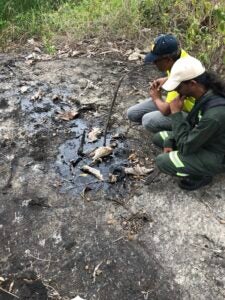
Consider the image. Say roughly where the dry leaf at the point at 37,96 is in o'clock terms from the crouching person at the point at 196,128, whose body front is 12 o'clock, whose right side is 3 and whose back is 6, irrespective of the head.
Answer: The dry leaf is roughly at 1 o'clock from the crouching person.

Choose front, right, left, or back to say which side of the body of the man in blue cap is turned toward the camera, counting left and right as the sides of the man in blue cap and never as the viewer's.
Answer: left

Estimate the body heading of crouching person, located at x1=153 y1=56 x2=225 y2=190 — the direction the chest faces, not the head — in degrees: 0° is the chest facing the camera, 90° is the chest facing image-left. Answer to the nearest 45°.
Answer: approximately 90°

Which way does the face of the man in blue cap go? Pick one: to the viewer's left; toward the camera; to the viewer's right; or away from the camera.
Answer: to the viewer's left

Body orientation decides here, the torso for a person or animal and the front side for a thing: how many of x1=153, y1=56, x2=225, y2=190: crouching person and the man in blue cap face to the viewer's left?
2
